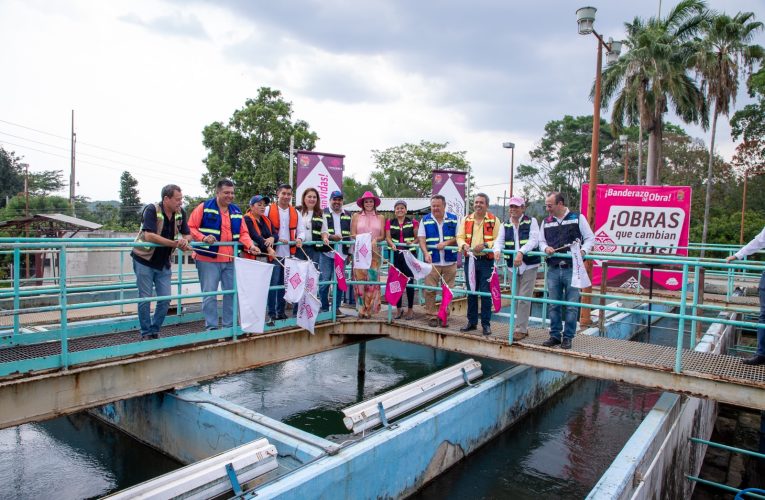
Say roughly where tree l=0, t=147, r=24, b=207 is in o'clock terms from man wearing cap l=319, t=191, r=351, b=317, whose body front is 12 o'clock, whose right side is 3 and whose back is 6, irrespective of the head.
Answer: The tree is roughly at 5 o'clock from the man wearing cap.

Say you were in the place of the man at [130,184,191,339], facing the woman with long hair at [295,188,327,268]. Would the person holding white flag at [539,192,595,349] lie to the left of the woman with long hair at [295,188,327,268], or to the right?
right

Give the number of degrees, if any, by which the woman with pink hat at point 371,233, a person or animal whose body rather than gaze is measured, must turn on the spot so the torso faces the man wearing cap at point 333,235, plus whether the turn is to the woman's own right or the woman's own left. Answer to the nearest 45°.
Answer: approximately 90° to the woman's own right

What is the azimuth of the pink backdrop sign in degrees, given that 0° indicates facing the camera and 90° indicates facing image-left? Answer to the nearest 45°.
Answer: approximately 0°

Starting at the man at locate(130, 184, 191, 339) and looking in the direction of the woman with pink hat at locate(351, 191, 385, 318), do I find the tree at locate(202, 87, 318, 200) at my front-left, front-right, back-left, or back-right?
front-left

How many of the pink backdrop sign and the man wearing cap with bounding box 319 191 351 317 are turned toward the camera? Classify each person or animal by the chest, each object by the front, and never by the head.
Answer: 2

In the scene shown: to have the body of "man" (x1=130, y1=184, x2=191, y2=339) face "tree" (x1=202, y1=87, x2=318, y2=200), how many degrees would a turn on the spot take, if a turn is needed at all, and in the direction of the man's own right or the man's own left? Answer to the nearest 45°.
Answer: approximately 135° to the man's own left

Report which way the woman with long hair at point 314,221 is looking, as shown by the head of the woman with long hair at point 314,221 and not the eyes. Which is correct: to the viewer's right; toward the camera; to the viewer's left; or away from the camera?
toward the camera

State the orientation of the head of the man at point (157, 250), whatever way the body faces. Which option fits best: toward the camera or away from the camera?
toward the camera

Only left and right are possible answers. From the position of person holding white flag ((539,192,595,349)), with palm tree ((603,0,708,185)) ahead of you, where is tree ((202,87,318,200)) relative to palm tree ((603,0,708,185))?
left

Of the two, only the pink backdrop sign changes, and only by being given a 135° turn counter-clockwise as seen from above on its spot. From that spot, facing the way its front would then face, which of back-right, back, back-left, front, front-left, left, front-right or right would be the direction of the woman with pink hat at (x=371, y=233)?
back

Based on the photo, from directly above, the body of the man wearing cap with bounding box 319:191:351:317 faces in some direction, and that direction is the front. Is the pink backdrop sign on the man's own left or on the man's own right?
on the man's own left

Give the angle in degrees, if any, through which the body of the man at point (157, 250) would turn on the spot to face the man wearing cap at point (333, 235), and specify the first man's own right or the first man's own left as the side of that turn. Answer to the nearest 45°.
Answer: approximately 90° to the first man's own left

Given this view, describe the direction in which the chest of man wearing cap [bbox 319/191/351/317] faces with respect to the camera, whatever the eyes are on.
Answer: toward the camera

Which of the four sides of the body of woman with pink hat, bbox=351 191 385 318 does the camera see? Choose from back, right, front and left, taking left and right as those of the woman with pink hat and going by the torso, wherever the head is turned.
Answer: front

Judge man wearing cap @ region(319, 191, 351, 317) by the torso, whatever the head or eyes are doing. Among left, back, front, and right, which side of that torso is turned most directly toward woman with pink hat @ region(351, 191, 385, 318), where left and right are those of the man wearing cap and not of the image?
left

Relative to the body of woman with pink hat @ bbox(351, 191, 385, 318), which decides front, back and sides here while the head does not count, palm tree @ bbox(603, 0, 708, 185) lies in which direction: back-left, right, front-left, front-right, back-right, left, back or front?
back-left
